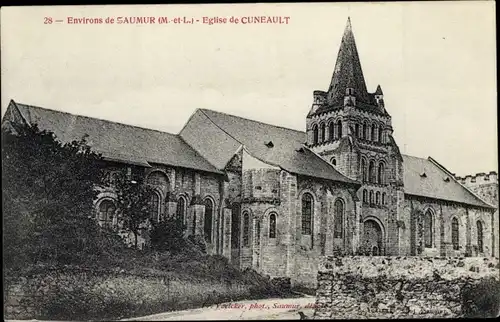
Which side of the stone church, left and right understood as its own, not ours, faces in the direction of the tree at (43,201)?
back

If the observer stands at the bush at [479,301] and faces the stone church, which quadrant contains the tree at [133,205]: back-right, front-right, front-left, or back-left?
front-left

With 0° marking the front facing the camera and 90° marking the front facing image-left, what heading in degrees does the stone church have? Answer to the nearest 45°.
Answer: approximately 225°
